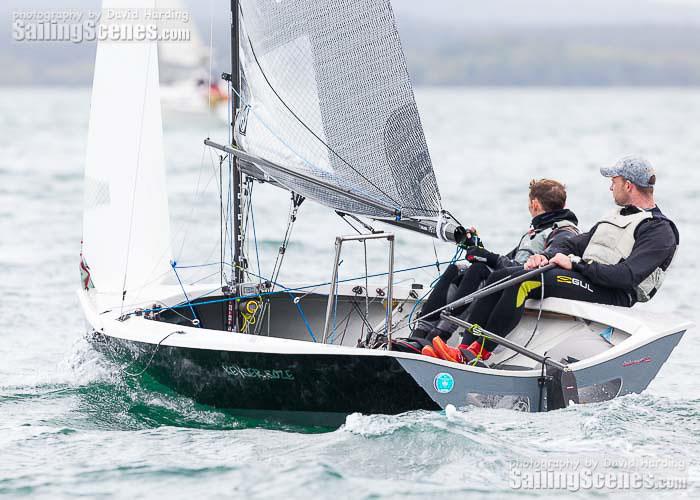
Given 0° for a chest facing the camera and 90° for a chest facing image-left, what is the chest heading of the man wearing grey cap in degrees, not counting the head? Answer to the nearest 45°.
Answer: approximately 90°
